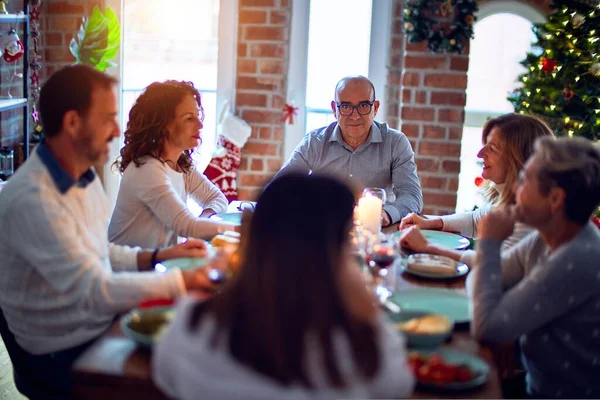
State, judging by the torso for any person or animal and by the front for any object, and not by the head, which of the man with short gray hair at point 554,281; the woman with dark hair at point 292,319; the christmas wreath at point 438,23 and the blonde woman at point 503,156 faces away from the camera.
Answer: the woman with dark hair

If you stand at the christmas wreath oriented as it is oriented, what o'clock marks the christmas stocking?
The christmas stocking is roughly at 3 o'clock from the christmas wreath.

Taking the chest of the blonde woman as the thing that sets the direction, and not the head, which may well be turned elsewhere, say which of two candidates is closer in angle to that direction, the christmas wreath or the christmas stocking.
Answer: the christmas stocking

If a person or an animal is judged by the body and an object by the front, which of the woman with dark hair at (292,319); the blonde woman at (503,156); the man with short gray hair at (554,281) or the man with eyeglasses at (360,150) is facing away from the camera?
the woman with dark hair

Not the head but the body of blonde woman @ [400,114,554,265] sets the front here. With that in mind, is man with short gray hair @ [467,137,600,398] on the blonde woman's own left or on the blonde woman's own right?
on the blonde woman's own left

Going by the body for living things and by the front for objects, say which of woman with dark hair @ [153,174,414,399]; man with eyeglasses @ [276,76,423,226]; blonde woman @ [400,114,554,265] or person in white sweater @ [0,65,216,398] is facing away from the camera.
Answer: the woman with dark hair

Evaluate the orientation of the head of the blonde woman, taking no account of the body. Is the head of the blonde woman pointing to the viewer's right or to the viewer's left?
to the viewer's left

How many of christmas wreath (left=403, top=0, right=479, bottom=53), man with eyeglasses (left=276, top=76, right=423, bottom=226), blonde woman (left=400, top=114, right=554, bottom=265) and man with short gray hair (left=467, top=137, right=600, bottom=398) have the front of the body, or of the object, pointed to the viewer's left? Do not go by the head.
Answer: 2

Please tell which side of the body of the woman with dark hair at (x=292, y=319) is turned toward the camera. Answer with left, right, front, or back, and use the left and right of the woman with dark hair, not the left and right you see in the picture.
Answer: back

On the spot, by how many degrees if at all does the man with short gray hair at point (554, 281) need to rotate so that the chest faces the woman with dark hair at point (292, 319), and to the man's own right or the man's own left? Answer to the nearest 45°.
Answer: approximately 45° to the man's own left

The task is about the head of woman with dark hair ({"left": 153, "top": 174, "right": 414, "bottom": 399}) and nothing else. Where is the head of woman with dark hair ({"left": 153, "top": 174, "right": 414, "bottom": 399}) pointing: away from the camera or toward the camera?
away from the camera

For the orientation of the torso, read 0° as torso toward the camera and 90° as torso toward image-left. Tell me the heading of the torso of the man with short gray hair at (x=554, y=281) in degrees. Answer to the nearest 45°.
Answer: approximately 90°

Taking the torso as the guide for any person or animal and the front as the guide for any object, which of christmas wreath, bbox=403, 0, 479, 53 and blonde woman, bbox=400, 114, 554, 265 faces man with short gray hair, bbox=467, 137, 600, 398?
the christmas wreath

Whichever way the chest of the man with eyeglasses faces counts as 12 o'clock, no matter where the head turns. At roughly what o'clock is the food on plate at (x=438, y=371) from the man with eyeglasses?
The food on plate is roughly at 12 o'clock from the man with eyeglasses.

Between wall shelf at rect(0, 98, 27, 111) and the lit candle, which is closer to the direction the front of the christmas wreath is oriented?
the lit candle
